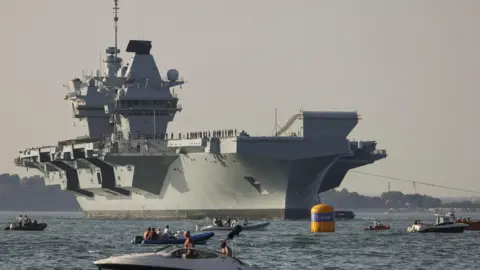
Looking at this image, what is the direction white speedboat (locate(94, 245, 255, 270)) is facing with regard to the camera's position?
facing to the left of the viewer
